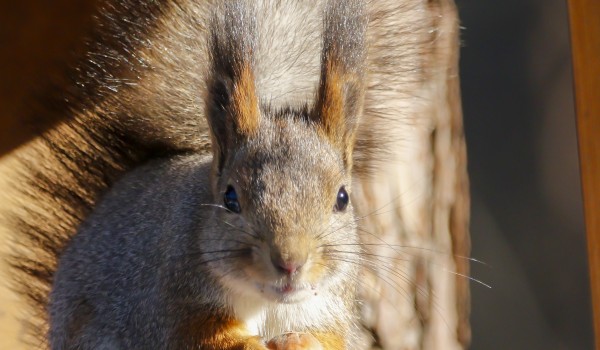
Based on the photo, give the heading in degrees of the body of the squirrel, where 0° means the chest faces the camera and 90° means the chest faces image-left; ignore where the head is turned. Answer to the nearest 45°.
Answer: approximately 315°
